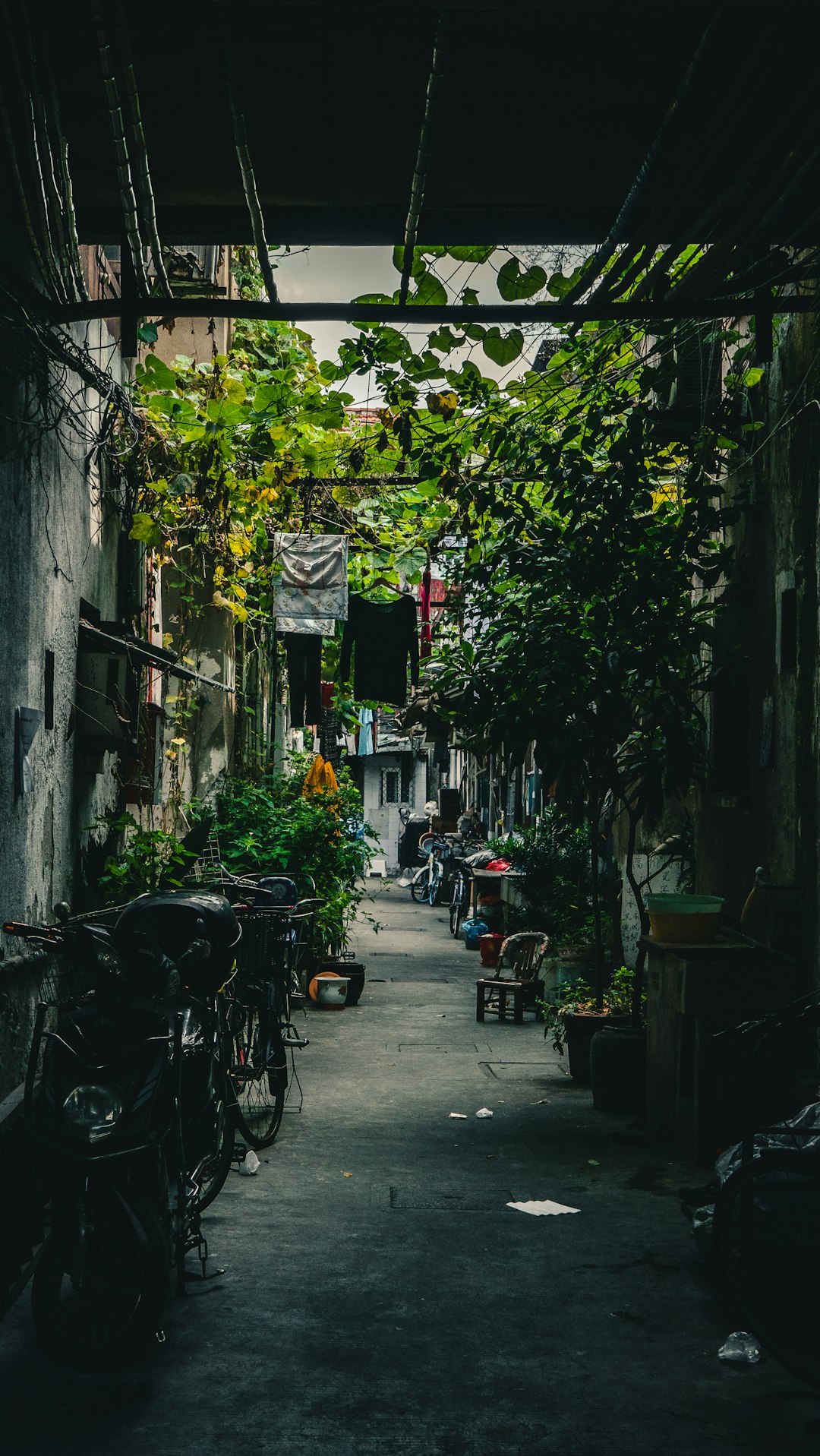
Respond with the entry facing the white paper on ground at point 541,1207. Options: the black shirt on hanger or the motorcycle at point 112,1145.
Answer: the black shirt on hanger

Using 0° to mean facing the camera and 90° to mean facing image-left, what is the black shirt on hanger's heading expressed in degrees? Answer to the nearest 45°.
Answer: approximately 0°

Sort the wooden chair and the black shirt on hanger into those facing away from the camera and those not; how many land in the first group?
0

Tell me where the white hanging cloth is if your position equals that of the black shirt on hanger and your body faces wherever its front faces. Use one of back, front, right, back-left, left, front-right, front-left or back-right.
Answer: right

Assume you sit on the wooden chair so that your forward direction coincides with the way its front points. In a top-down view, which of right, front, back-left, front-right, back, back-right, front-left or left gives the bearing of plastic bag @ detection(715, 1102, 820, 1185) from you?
front-left

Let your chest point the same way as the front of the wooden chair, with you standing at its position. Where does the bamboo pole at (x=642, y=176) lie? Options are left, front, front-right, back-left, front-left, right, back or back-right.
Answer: front-left

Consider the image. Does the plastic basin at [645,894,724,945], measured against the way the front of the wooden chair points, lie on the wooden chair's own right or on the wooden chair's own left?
on the wooden chair's own left

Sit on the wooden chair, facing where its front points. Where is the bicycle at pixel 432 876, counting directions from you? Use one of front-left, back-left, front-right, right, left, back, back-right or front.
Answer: back-right

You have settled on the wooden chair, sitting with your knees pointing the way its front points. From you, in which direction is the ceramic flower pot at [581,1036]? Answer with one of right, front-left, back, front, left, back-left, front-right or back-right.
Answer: front-left

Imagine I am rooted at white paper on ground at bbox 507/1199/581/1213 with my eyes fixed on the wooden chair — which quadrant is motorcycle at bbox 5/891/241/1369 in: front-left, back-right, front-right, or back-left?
back-left

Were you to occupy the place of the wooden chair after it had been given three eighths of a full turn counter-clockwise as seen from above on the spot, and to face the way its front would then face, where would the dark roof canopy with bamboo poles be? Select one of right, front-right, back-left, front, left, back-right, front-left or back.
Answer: right

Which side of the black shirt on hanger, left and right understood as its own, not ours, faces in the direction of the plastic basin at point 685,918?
front

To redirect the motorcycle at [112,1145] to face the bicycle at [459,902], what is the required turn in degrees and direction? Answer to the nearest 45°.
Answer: approximately 135° to its right

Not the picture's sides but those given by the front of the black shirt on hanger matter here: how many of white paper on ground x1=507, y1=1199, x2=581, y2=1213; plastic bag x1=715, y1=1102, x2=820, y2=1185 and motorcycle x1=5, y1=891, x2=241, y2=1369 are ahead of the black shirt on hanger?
3

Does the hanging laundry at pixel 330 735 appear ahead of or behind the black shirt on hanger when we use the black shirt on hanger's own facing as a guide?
behind
